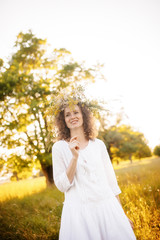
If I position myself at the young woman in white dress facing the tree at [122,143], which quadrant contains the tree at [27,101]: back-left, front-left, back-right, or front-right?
front-left

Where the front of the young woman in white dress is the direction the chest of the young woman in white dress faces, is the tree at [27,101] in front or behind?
behind

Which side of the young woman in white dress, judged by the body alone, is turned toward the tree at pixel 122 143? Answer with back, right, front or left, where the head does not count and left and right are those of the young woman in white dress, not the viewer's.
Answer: back

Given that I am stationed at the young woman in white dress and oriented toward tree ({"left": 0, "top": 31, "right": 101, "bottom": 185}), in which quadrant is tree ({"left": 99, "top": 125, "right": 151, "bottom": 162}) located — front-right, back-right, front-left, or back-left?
front-right
